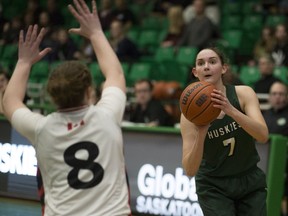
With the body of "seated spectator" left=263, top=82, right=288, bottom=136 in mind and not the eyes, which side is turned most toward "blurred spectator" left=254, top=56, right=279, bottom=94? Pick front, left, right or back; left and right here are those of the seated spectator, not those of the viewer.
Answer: back

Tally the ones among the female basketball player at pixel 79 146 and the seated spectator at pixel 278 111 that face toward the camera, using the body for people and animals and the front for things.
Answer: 1

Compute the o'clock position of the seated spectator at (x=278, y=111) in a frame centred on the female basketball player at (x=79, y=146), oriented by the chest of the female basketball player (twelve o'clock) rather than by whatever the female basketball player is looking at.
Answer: The seated spectator is roughly at 1 o'clock from the female basketball player.

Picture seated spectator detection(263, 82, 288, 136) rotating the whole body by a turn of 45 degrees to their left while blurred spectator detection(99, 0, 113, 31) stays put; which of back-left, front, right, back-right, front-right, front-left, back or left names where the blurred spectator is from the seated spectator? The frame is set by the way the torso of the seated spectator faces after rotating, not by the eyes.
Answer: back

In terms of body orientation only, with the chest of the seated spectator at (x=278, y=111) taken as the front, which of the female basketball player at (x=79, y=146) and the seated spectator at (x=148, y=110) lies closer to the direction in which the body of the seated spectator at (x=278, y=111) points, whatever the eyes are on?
the female basketball player

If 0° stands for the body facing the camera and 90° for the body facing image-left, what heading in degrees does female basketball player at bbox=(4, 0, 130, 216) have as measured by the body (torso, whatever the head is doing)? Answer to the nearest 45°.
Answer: approximately 180°

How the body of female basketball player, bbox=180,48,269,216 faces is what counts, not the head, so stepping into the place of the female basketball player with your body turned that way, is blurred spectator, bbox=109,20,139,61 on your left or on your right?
on your right

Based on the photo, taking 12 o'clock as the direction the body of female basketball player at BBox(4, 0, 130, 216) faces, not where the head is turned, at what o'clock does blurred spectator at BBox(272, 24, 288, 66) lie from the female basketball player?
The blurred spectator is roughly at 1 o'clock from the female basketball player.
